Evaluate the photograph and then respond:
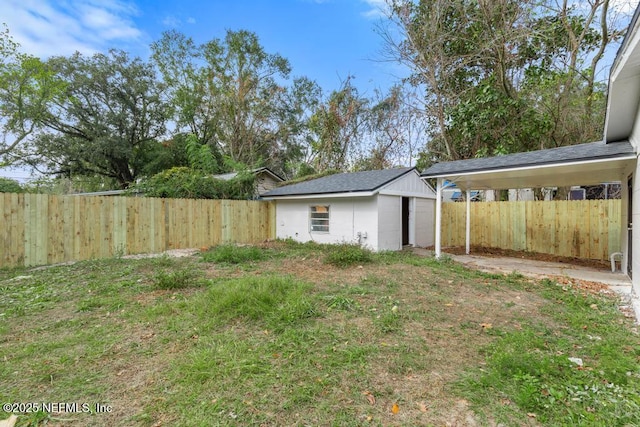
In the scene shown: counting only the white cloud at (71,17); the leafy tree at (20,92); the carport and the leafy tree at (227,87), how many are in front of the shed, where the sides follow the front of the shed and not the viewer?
1

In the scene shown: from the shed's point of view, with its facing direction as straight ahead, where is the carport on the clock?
The carport is roughly at 12 o'clock from the shed.

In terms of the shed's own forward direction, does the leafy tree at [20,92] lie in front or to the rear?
to the rear

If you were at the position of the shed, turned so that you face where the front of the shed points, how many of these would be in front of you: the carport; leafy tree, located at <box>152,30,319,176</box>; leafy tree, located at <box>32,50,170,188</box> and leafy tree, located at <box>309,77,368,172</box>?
1

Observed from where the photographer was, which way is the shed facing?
facing the viewer and to the right of the viewer

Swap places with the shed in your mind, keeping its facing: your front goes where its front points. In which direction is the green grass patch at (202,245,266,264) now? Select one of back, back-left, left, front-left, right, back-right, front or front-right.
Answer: right

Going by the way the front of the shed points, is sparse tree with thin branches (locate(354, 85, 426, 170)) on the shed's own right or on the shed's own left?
on the shed's own left

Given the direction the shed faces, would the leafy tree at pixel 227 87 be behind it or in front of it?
behind

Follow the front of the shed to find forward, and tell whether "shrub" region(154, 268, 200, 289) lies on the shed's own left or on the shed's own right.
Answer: on the shed's own right

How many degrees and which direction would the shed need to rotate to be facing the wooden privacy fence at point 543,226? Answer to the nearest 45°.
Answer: approximately 45° to its left

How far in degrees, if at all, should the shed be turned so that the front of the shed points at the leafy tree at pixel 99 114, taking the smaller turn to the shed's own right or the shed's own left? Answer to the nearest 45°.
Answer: approximately 180°

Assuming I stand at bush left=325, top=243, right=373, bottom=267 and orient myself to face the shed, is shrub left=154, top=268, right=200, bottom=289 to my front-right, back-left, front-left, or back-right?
back-left

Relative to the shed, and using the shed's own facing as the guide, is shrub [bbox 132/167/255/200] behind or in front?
behind
